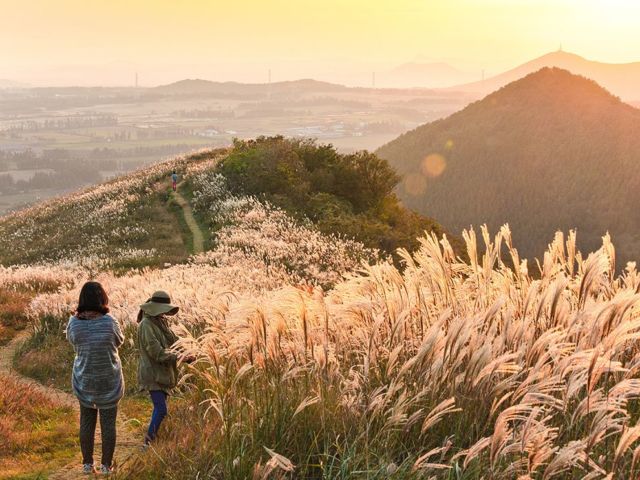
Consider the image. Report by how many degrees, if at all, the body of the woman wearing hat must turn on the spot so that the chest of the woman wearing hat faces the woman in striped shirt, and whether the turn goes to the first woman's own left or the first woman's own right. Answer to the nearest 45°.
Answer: approximately 135° to the first woman's own right

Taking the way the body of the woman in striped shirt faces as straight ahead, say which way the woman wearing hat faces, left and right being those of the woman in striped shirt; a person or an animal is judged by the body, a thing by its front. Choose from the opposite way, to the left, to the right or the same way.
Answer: to the right

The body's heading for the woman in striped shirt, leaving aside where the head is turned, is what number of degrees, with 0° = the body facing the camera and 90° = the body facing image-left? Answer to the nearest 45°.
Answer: approximately 180°

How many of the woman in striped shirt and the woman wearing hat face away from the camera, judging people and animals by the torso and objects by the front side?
1

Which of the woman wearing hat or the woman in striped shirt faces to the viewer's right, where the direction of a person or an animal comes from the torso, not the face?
the woman wearing hat

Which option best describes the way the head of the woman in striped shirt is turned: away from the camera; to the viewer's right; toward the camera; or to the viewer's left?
away from the camera

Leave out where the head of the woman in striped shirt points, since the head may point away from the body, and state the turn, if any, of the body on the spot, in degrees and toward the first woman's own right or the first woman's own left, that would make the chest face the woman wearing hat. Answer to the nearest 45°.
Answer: approximately 45° to the first woman's own right

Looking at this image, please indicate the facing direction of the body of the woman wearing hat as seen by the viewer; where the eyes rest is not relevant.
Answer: to the viewer's right
